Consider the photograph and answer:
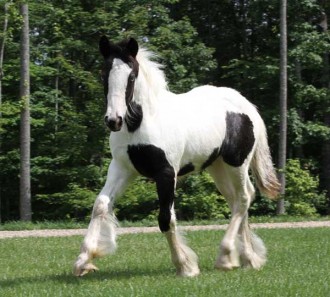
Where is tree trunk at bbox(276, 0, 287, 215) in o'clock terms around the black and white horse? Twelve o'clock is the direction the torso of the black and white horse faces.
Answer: The tree trunk is roughly at 5 o'clock from the black and white horse.

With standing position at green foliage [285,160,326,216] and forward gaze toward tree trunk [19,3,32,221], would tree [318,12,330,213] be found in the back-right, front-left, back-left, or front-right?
back-right

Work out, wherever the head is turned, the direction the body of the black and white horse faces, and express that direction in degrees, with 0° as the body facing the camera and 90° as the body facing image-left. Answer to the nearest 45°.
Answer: approximately 45°

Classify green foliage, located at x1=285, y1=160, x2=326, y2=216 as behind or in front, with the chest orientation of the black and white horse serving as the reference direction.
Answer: behind

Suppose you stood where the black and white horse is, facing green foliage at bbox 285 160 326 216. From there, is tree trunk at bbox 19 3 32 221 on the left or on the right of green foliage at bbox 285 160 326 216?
left

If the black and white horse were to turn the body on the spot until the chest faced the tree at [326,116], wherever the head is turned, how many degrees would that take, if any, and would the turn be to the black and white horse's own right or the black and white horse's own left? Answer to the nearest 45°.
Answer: approximately 135° to the black and white horse's own right

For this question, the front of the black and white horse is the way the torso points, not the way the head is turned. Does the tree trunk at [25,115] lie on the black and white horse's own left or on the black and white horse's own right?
on the black and white horse's own right
